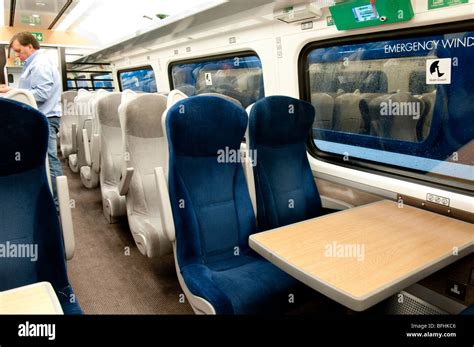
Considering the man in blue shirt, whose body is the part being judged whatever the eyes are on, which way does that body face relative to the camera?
to the viewer's left

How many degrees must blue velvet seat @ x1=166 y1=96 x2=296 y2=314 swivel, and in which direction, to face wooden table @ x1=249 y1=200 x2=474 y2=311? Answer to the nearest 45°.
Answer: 0° — it already faces it

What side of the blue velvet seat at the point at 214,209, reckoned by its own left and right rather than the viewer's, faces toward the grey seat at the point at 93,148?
back

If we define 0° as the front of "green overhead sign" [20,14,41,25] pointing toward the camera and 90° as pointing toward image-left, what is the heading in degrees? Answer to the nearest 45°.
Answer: approximately 0°

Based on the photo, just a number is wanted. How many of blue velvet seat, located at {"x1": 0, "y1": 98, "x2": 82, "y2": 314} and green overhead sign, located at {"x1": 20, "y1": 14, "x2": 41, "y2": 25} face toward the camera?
2

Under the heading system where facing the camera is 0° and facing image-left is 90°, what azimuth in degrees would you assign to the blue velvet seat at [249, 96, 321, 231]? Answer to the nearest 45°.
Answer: approximately 315°

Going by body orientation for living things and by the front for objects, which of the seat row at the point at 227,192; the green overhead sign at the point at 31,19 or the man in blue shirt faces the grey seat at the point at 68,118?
the green overhead sign

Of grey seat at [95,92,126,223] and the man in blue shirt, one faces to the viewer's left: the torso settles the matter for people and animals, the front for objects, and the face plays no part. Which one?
the man in blue shirt
